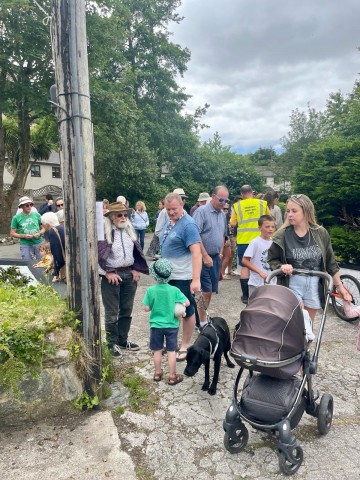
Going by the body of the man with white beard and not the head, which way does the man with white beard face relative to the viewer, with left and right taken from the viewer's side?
facing the viewer and to the right of the viewer

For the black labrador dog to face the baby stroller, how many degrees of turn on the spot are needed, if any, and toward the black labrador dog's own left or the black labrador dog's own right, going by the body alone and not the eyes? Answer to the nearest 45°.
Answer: approximately 90° to the black labrador dog's own left

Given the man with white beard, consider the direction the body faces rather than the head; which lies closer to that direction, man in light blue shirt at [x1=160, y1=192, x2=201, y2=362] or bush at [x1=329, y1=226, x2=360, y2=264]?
the man in light blue shirt

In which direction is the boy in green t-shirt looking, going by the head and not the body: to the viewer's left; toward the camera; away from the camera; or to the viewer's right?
away from the camera

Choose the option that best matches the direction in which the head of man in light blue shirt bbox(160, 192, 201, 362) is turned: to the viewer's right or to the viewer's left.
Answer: to the viewer's left

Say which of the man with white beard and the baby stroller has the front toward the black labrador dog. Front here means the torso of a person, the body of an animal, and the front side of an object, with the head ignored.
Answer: the man with white beard

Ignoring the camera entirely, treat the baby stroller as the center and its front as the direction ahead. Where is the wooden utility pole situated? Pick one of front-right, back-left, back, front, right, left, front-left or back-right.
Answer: front-right

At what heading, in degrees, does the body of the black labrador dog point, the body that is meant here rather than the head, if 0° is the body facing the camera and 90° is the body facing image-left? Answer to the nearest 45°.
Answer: approximately 45°

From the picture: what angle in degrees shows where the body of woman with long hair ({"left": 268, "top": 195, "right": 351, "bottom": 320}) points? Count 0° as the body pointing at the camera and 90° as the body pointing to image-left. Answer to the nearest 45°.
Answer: approximately 0°

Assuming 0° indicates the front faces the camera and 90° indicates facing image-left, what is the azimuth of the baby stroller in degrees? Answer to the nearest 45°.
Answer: approximately 45°
